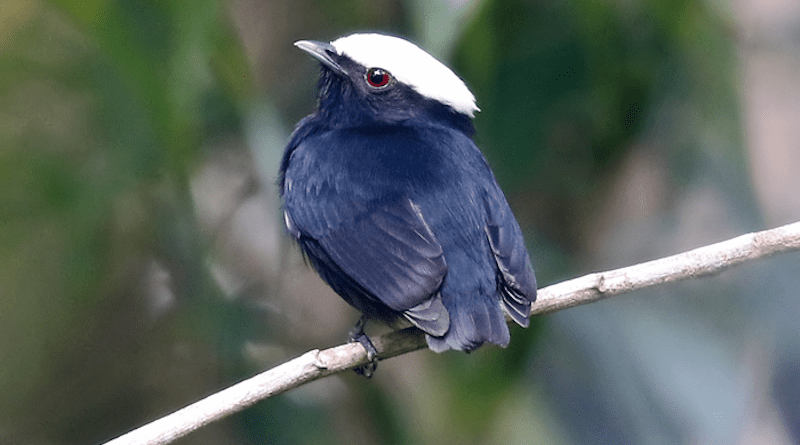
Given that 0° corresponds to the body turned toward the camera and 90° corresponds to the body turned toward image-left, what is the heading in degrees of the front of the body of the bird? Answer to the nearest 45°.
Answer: approximately 135°
